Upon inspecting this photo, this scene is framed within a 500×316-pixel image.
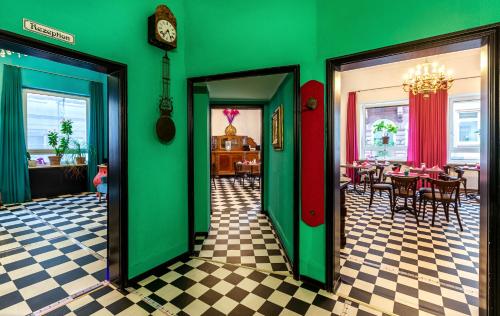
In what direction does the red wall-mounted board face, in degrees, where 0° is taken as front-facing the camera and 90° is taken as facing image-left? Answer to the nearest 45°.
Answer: approximately 0°

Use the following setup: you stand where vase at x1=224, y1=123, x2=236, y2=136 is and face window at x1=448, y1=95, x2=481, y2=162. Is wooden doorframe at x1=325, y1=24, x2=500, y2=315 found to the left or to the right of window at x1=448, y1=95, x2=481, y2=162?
right

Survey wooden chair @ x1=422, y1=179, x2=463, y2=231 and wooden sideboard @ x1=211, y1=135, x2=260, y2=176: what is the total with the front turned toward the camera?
1

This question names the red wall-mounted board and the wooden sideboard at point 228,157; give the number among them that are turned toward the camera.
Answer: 2

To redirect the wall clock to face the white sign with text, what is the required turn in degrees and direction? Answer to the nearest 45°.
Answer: approximately 90° to its right

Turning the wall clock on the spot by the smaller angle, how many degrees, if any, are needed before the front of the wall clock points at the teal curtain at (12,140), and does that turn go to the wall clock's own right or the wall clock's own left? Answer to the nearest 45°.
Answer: approximately 180°
